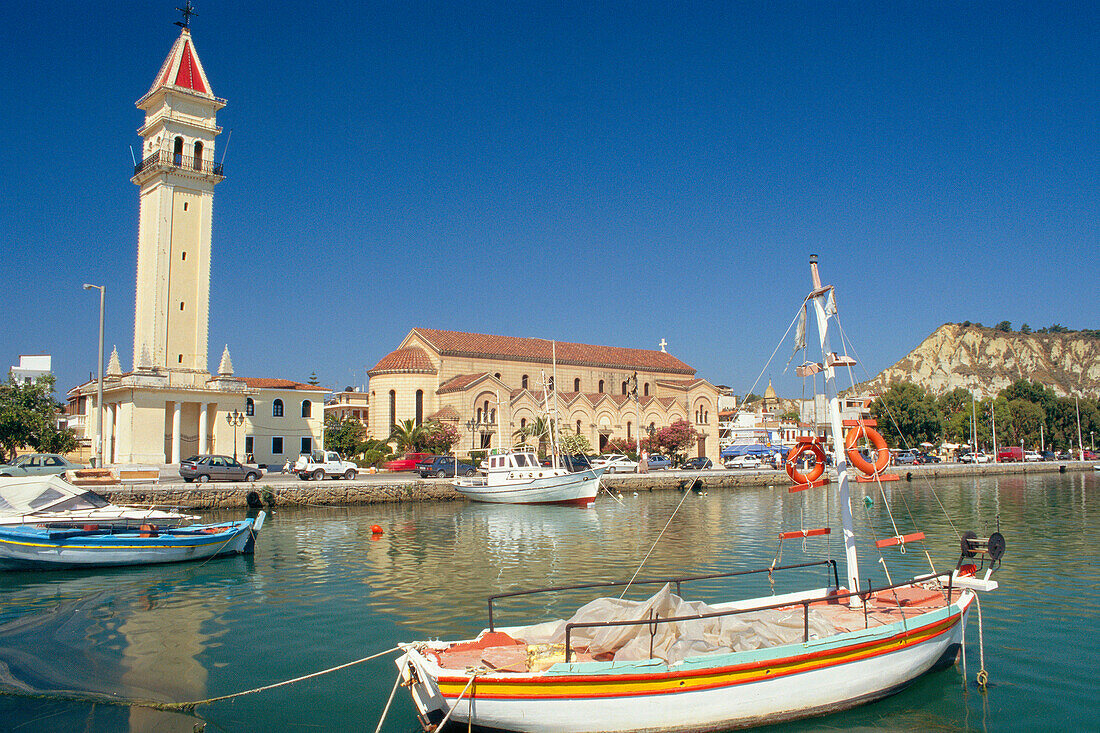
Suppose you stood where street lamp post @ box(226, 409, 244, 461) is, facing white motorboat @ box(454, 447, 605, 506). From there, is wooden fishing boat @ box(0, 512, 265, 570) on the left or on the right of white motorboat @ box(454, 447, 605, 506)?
right

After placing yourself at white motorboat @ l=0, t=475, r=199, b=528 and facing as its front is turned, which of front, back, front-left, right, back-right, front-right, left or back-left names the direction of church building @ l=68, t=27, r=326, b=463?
left

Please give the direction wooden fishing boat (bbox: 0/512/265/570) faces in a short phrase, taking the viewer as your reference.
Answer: facing to the right of the viewer

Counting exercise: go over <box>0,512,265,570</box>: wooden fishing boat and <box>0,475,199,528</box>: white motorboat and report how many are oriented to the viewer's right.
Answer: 2

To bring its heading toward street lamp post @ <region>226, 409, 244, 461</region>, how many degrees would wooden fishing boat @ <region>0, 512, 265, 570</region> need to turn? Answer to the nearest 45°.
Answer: approximately 90° to its left

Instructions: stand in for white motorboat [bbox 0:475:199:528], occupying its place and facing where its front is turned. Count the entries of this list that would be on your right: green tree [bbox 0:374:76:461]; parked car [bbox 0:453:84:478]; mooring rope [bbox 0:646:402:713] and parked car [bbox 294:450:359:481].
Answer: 1

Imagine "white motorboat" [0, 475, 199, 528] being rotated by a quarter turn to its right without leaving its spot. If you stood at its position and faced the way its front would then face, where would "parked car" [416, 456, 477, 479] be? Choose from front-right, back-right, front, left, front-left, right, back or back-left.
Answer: back-left

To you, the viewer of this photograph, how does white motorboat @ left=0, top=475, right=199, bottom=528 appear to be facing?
facing to the right of the viewer
